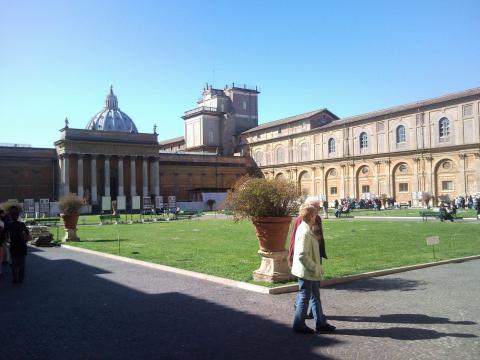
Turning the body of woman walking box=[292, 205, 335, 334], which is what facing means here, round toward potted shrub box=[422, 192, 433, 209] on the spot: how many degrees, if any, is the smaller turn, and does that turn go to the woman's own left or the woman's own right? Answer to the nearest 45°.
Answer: approximately 90° to the woman's own left

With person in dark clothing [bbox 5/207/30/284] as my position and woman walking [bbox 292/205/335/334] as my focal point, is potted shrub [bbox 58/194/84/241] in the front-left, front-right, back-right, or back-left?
back-left

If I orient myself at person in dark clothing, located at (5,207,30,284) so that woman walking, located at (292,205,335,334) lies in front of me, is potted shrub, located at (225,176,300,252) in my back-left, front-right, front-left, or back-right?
front-left

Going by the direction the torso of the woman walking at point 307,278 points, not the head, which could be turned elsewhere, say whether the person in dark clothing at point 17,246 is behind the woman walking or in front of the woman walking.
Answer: behind

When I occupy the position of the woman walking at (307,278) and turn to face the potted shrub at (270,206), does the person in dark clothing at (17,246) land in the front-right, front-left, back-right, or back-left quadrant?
front-left
